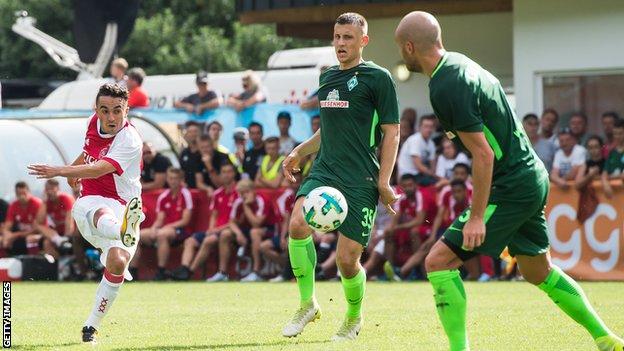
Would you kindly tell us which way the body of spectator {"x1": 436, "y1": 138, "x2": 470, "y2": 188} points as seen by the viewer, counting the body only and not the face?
toward the camera

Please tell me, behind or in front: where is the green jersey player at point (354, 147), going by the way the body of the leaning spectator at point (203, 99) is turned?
in front

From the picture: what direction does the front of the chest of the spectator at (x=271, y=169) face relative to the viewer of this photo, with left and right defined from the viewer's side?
facing the viewer

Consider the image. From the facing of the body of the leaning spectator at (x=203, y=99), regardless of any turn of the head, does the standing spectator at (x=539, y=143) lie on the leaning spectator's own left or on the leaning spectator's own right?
on the leaning spectator's own left

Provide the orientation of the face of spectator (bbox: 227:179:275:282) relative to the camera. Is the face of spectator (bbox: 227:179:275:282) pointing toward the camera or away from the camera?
toward the camera

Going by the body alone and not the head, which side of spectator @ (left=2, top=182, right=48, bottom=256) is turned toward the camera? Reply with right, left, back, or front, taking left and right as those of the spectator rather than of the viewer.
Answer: front

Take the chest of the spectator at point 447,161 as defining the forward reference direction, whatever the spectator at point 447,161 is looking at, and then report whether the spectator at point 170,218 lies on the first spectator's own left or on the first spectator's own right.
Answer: on the first spectator's own right

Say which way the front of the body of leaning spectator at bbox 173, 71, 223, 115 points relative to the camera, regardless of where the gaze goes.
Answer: toward the camera
